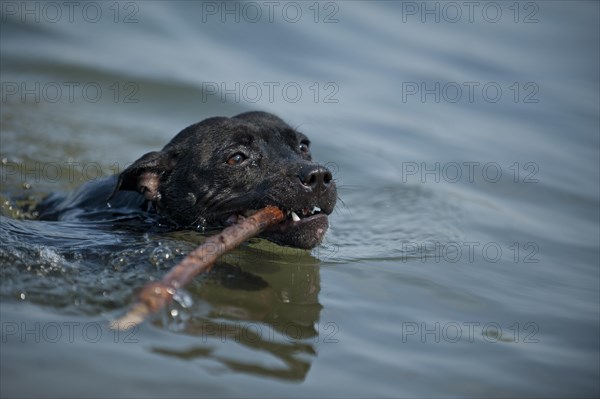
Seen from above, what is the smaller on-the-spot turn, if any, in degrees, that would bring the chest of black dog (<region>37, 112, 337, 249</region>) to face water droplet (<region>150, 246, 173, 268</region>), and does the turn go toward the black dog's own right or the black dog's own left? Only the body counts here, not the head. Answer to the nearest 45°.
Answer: approximately 90° to the black dog's own right

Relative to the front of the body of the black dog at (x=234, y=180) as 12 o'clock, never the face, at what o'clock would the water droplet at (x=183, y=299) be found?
The water droplet is roughly at 2 o'clock from the black dog.

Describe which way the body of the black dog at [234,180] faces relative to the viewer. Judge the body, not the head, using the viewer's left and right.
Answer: facing the viewer and to the right of the viewer
